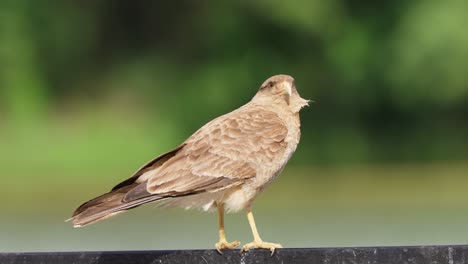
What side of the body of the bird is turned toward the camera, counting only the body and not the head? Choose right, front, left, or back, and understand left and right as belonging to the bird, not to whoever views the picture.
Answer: right
